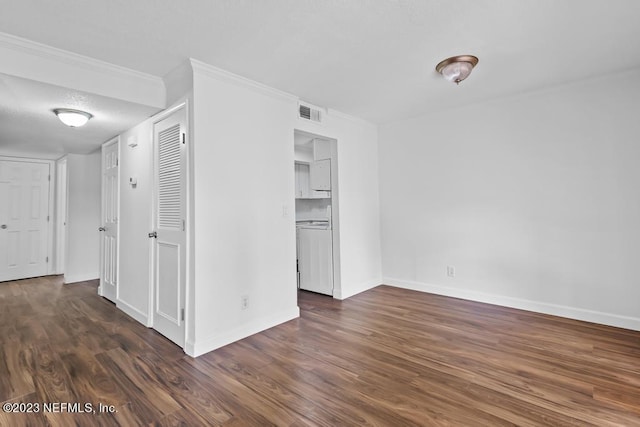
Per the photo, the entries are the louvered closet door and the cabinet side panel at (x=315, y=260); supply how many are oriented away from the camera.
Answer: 0

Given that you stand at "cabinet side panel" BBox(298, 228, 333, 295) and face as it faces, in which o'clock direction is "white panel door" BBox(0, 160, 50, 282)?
The white panel door is roughly at 2 o'clock from the cabinet side panel.
